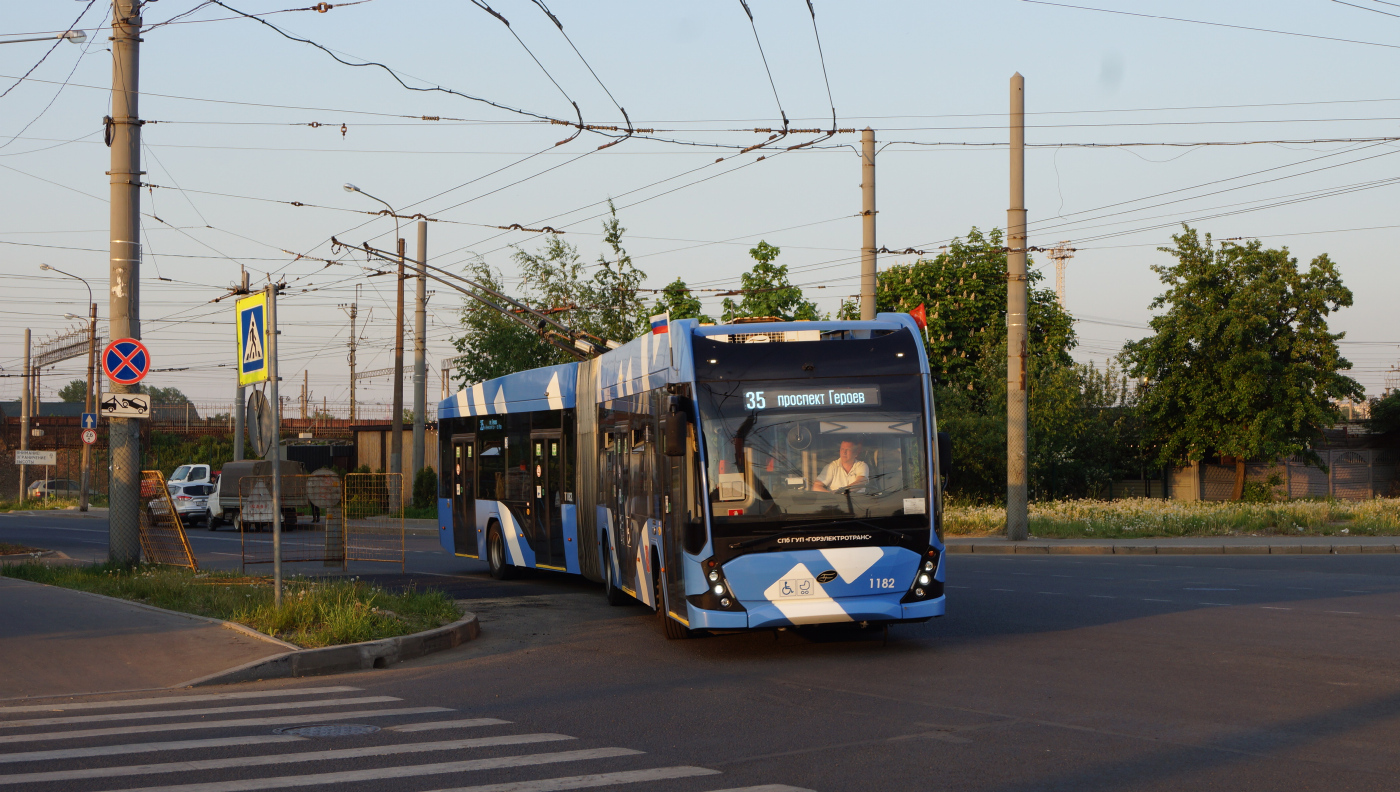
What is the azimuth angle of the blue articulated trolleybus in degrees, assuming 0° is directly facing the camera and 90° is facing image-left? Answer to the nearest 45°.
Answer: approximately 315°

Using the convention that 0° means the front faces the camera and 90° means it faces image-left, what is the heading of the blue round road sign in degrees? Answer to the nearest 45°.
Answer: approximately 0°

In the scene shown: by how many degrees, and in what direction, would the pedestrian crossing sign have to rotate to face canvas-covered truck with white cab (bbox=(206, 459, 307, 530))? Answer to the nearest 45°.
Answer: approximately 135° to its right

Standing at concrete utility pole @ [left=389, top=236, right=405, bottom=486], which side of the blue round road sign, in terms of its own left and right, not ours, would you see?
back

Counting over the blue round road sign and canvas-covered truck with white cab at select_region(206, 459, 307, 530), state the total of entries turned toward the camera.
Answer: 1

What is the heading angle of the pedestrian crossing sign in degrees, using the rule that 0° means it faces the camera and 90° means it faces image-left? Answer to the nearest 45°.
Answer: approximately 45°

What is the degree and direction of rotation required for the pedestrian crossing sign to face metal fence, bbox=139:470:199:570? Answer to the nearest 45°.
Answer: approximately 135° to its right

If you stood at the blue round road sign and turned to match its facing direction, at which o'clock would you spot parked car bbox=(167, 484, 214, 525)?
The parked car is roughly at 6 o'clock from the blue round road sign.
